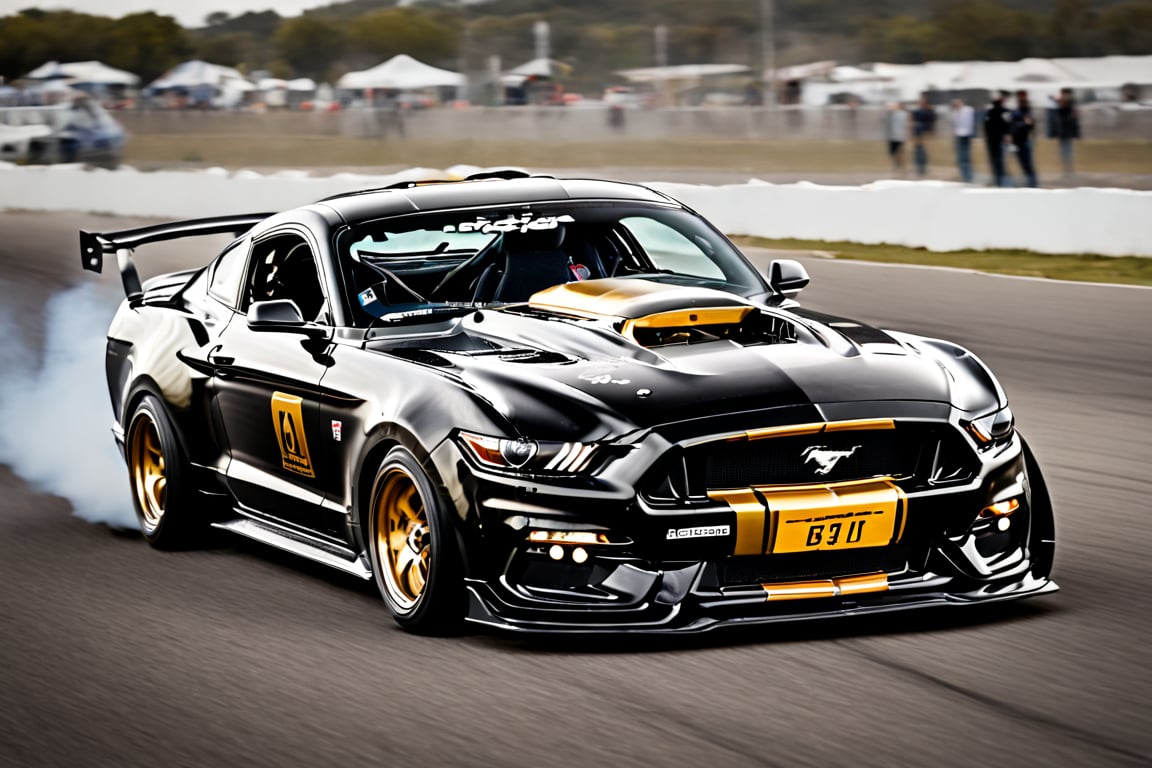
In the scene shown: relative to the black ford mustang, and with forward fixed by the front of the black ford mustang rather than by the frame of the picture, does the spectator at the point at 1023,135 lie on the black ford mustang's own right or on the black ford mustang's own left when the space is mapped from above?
on the black ford mustang's own left

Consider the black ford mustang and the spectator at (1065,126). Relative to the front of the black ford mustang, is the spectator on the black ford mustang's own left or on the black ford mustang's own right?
on the black ford mustang's own left

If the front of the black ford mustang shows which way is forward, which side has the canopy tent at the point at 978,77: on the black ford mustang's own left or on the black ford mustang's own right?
on the black ford mustang's own left

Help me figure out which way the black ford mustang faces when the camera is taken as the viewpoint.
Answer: facing the viewer and to the right of the viewer

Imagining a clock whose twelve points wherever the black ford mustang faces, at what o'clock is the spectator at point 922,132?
The spectator is roughly at 8 o'clock from the black ford mustang.

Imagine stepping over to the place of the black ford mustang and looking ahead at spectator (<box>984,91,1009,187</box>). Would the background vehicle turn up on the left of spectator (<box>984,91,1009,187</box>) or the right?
left

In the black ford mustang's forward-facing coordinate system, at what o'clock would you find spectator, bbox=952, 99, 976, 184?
The spectator is roughly at 8 o'clock from the black ford mustang.

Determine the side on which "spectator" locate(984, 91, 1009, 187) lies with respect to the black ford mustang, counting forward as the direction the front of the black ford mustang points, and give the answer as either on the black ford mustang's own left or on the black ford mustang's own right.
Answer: on the black ford mustang's own left

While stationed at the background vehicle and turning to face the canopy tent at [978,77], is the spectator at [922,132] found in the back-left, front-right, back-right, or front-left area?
front-right

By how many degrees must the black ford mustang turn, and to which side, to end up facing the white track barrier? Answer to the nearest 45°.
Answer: approximately 135° to its left
